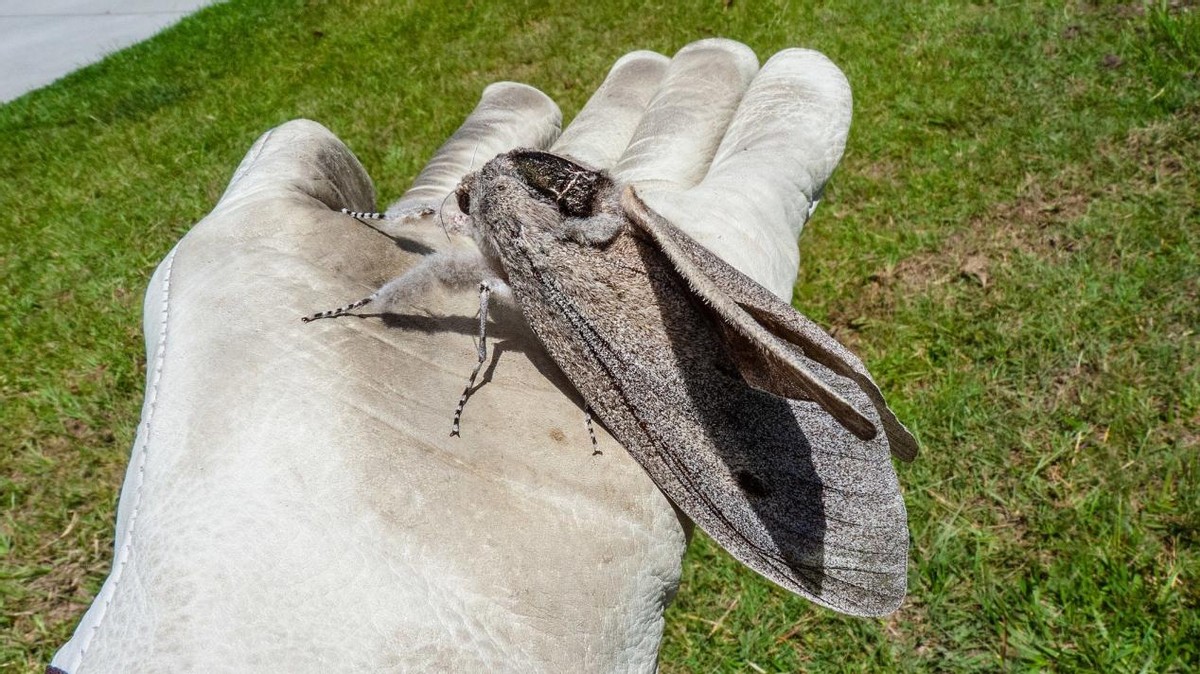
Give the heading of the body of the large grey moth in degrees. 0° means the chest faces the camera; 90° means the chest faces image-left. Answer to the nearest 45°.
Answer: approximately 135°
